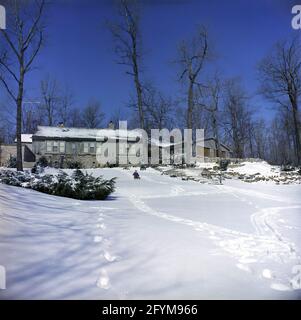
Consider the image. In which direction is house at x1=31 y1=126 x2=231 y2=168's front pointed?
toward the camera

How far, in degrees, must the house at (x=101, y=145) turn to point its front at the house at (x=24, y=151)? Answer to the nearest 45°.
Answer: approximately 135° to its right
